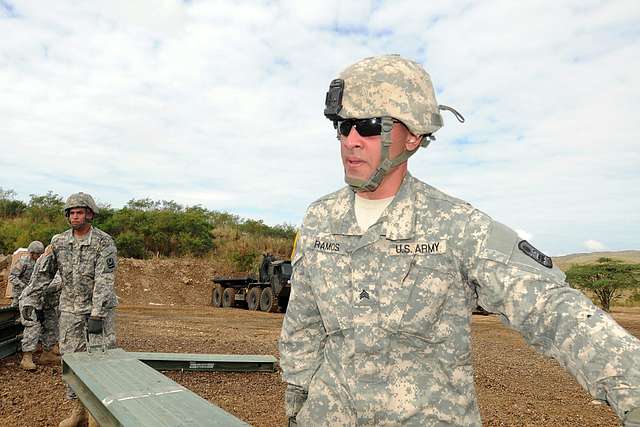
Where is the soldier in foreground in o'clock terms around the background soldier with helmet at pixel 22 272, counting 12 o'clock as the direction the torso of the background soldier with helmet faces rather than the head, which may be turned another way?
The soldier in foreground is roughly at 3 o'clock from the background soldier with helmet.

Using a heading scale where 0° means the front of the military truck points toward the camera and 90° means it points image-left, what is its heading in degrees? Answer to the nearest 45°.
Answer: approximately 315°

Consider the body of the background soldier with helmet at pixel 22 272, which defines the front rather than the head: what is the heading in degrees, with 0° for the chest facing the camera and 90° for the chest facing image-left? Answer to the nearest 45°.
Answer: approximately 270°

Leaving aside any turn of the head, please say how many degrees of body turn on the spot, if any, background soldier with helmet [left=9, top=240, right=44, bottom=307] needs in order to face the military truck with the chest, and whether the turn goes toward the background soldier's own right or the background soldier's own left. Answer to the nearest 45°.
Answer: approximately 45° to the background soldier's own left
